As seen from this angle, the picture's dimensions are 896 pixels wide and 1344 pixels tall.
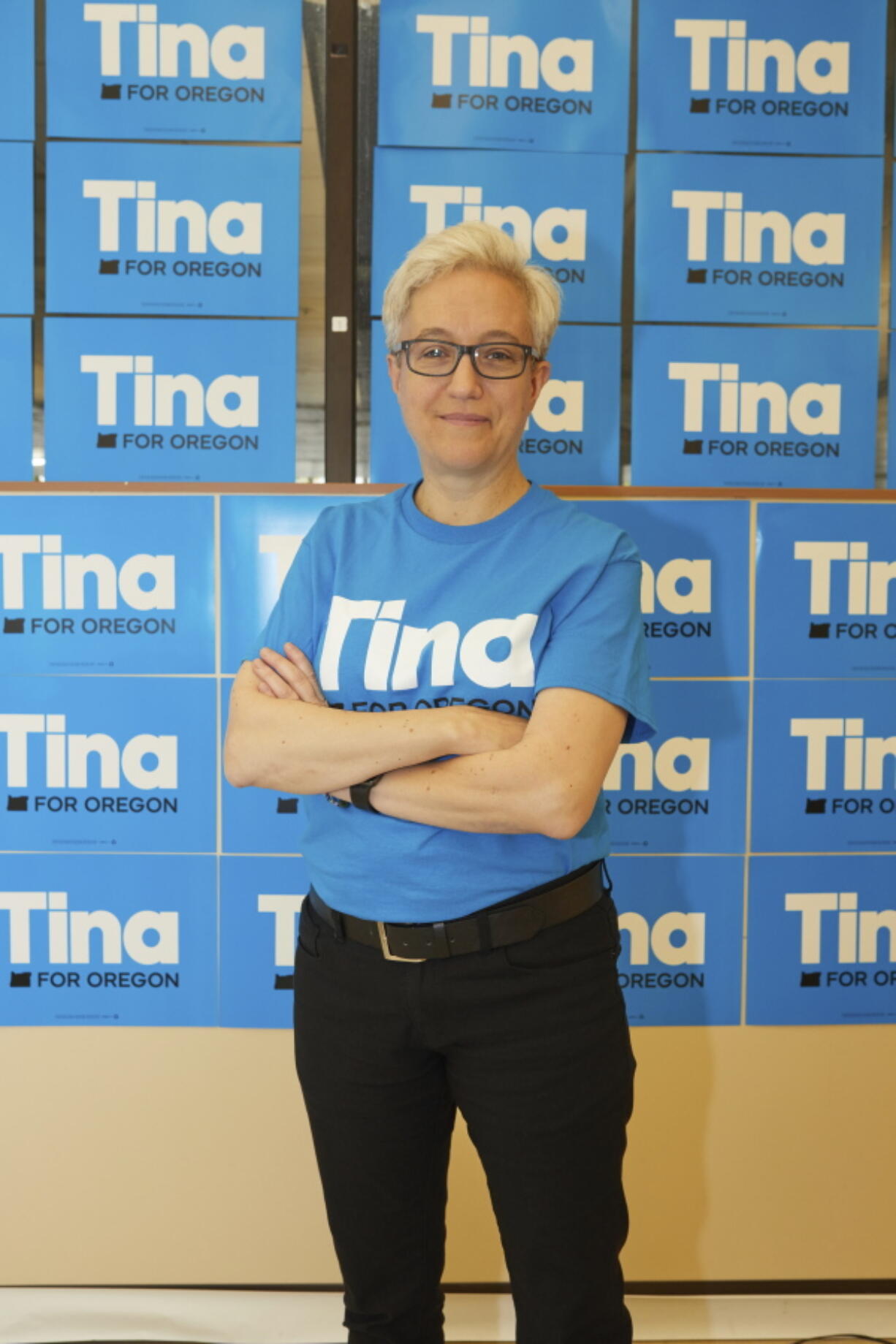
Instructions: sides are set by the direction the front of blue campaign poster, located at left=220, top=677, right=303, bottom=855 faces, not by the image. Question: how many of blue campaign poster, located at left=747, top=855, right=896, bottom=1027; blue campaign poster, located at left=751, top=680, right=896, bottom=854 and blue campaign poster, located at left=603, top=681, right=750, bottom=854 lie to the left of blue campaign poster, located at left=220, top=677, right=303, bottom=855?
3

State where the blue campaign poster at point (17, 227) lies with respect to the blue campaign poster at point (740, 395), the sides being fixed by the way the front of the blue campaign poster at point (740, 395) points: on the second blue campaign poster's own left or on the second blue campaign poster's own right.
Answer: on the second blue campaign poster's own right

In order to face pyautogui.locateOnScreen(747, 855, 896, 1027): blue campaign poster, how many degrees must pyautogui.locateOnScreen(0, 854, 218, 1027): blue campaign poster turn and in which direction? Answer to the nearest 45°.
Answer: approximately 90° to its left

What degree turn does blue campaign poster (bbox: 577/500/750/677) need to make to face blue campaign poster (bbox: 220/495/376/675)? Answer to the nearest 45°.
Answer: approximately 90° to its right

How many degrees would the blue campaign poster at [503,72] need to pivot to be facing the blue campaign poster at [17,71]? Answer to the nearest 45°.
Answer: approximately 90° to its right

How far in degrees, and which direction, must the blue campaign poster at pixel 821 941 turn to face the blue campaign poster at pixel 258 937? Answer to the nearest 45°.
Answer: approximately 90° to its right

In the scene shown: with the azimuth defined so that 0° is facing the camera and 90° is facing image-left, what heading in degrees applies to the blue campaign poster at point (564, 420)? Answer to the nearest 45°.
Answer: approximately 0°

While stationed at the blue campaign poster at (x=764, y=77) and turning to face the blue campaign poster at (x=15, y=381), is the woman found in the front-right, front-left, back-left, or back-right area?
front-left

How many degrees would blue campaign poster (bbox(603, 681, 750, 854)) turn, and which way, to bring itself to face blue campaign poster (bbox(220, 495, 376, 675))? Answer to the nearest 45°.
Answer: approximately 90° to its right

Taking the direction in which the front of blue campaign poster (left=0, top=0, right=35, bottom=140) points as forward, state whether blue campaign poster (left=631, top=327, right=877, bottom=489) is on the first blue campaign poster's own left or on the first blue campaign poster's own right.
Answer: on the first blue campaign poster's own left

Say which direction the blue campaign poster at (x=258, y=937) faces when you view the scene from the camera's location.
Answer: facing the viewer

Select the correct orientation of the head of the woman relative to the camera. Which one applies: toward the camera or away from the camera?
toward the camera

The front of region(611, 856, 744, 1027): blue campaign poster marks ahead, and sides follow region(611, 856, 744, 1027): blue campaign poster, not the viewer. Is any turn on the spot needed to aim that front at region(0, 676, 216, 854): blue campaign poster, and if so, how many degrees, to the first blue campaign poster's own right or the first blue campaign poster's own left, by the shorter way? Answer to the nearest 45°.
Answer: approximately 90° to the first blue campaign poster's own right

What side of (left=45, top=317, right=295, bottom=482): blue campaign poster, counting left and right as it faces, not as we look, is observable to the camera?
front

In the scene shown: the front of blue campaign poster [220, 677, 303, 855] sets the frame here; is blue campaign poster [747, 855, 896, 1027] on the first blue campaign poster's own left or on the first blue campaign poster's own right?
on the first blue campaign poster's own left

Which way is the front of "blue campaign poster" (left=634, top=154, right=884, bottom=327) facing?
toward the camera
